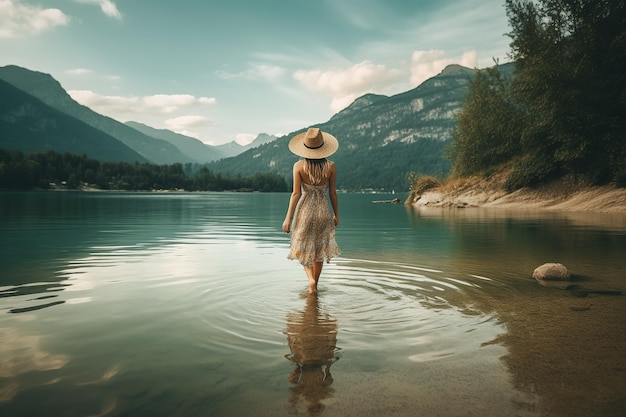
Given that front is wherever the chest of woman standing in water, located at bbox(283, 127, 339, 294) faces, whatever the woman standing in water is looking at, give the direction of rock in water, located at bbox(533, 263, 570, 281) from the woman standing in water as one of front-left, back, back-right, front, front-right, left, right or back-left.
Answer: right

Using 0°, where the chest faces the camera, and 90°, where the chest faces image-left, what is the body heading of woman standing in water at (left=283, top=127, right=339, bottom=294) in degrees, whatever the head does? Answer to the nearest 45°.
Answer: approximately 180°

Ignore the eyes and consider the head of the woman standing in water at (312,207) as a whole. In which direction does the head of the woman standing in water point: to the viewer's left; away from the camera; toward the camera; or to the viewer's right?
away from the camera
